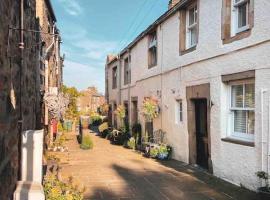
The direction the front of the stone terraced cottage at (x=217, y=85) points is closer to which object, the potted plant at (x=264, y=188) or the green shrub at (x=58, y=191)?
the green shrub

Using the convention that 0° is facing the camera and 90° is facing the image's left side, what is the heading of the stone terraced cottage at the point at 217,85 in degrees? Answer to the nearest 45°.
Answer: approximately 45°

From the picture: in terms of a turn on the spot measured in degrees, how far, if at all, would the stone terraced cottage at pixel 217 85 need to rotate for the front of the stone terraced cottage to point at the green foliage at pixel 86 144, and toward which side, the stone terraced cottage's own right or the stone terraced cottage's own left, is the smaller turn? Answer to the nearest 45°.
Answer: approximately 90° to the stone terraced cottage's own right

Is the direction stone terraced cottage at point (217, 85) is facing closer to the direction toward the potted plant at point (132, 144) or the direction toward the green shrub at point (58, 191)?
the green shrub

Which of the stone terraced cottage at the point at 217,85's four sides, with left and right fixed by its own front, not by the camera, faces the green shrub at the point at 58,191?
front

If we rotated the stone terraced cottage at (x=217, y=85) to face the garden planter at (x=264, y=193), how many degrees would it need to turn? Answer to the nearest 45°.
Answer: approximately 45° to its left

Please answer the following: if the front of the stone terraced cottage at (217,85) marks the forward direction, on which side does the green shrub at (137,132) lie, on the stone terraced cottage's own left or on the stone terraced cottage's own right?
on the stone terraced cottage's own right
